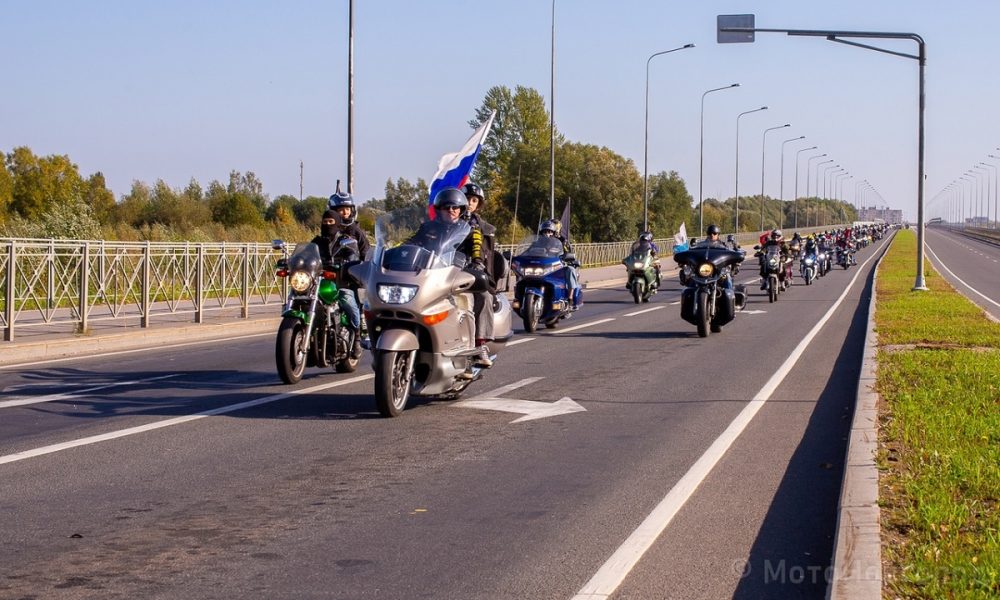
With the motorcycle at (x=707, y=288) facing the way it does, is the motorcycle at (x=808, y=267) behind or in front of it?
behind

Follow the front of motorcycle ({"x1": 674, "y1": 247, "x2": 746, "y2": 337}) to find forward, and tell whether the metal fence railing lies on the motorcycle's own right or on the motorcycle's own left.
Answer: on the motorcycle's own right

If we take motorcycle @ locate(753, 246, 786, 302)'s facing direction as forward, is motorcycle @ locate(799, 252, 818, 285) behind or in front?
behind

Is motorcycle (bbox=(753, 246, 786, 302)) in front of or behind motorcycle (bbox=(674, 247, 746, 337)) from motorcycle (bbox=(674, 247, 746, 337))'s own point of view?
behind
